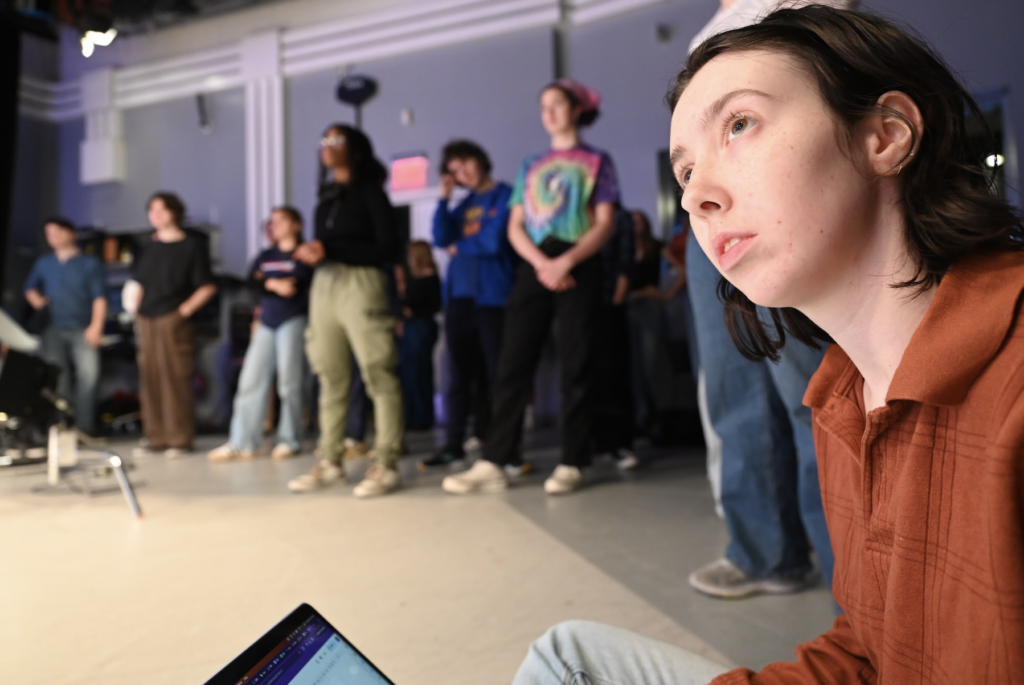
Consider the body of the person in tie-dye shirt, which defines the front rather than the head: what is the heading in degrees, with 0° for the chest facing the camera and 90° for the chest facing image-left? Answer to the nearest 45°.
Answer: approximately 45°

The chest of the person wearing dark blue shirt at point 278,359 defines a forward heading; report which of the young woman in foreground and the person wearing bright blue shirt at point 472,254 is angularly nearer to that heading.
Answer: the young woman in foreground

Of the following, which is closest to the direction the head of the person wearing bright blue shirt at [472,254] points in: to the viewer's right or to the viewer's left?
to the viewer's left

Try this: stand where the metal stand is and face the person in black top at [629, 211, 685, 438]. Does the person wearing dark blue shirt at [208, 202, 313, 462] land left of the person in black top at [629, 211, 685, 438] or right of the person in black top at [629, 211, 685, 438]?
left

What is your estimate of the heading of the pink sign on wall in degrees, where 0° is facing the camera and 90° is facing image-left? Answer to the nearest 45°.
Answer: approximately 0°

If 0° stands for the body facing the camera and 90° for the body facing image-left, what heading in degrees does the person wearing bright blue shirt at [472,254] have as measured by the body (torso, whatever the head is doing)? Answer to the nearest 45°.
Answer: approximately 45°

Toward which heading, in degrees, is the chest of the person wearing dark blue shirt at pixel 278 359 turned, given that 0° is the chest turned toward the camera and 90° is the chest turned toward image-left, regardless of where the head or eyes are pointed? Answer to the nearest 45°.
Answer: approximately 45°

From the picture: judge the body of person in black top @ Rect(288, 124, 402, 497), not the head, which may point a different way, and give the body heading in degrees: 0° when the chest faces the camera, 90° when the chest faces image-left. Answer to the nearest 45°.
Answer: approximately 45°

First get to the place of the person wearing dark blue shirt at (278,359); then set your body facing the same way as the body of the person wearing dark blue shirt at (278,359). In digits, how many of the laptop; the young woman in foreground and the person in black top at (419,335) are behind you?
1

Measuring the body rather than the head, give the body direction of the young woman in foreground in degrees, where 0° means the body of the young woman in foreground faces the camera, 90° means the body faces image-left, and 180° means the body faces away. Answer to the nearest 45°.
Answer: approximately 45°

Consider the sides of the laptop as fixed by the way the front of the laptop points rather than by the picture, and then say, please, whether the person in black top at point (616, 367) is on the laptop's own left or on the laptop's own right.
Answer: on the laptop's own left
